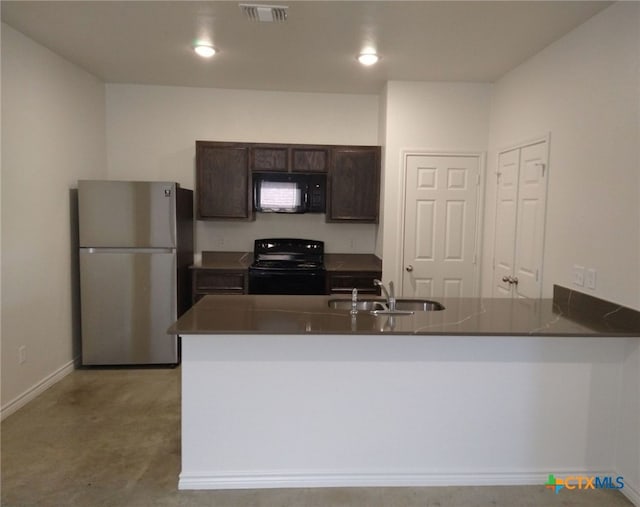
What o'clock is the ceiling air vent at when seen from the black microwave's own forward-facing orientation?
The ceiling air vent is roughly at 12 o'clock from the black microwave.

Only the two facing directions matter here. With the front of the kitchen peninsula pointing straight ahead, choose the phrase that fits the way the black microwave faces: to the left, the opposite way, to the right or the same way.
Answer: the opposite way

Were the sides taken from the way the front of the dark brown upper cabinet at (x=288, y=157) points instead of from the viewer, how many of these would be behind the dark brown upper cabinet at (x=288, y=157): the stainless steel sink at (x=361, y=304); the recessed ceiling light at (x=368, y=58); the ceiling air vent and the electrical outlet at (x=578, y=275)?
0

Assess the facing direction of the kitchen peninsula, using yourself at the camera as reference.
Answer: facing away from the viewer

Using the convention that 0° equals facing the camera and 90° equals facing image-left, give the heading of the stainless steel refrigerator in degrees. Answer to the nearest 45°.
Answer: approximately 0°

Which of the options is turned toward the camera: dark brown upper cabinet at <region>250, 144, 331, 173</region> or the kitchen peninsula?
the dark brown upper cabinet

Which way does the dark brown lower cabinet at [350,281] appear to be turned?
toward the camera

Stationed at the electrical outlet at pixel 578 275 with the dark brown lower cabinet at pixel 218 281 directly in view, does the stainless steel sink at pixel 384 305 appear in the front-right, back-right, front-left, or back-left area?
front-left

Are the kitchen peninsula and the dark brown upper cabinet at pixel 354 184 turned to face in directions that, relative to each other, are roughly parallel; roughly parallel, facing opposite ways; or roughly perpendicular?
roughly parallel, facing opposite ways

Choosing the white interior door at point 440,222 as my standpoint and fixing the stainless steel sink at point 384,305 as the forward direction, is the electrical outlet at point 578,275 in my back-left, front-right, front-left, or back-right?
front-left

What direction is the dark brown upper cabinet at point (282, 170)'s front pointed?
toward the camera

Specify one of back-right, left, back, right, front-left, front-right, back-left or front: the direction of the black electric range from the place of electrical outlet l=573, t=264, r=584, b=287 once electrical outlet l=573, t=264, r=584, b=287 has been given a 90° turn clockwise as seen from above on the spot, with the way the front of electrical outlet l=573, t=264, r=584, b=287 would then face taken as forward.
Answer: front-left

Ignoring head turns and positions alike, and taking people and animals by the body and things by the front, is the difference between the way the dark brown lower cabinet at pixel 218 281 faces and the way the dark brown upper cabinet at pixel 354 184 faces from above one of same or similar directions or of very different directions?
same or similar directions

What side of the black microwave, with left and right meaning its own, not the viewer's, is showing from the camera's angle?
front

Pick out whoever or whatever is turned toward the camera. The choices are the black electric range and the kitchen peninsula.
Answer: the black electric range

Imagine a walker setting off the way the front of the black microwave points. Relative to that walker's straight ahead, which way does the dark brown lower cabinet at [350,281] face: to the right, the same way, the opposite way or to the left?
the same way

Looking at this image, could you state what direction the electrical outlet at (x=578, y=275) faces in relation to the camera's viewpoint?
facing the viewer and to the left of the viewer

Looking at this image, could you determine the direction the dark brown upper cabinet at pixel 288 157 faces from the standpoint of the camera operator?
facing the viewer
